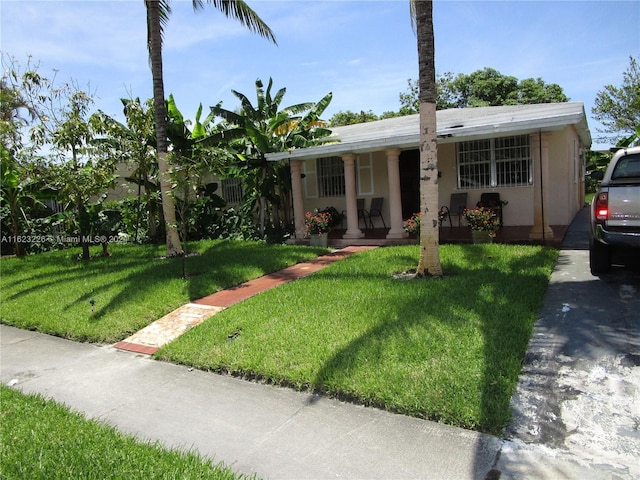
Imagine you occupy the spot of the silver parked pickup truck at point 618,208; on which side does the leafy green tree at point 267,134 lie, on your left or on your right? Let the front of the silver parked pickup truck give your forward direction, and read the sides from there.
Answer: on your left

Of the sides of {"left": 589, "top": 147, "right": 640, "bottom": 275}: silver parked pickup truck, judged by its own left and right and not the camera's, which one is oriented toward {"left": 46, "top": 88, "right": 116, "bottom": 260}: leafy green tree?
left

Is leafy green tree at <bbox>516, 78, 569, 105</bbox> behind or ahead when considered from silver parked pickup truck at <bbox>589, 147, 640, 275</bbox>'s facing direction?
ahead

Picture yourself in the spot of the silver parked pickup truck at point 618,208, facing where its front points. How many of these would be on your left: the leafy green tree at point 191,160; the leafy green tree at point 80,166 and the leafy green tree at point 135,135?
3

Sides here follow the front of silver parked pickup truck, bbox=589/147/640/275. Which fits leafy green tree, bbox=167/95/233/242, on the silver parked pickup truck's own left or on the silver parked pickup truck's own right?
on the silver parked pickup truck's own left

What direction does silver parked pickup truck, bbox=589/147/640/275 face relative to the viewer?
away from the camera

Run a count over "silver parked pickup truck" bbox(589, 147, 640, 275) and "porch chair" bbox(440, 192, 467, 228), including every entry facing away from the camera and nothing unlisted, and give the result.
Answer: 1

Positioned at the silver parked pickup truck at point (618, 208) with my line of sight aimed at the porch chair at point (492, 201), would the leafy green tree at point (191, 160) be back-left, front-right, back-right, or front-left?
front-left

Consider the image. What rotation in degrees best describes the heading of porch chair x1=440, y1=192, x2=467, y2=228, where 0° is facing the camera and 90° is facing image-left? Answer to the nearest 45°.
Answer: approximately 45°

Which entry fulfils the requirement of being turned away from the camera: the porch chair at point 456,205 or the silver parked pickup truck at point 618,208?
the silver parked pickup truck

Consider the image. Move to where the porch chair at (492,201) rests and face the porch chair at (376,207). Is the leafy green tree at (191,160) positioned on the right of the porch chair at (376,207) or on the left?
left

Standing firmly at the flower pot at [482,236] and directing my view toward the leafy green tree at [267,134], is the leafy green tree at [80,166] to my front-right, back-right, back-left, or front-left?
front-left

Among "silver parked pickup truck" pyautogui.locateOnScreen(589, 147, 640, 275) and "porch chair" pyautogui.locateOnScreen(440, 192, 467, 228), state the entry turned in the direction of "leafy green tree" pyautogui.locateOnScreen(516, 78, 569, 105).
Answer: the silver parked pickup truck

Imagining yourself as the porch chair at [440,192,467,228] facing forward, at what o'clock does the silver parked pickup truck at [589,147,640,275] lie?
The silver parked pickup truck is roughly at 10 o'clock from the porch chair.

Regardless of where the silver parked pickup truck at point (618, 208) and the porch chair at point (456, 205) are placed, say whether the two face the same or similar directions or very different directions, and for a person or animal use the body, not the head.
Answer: very different directions
